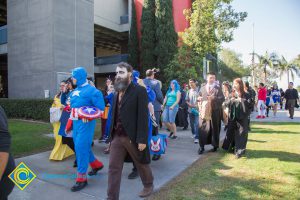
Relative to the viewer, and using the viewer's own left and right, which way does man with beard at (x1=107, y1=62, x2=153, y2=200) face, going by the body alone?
facing the viewer and to the left of the viewer

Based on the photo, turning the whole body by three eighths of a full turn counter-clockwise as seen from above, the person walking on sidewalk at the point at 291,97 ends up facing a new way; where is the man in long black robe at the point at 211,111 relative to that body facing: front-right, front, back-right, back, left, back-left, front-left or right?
back-right

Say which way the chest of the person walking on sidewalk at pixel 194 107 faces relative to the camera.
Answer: toward the camera

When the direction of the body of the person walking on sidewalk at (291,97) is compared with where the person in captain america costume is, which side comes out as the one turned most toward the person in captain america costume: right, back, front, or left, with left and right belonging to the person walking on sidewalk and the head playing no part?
front

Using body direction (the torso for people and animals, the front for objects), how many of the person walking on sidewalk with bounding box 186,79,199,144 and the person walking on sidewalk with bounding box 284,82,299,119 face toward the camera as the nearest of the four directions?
2

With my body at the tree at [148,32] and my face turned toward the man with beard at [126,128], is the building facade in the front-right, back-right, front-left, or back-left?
front-right

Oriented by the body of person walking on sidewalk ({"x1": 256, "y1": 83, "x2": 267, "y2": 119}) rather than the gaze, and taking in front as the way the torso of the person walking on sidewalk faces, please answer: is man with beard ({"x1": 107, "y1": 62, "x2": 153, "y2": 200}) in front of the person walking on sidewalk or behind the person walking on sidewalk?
in front

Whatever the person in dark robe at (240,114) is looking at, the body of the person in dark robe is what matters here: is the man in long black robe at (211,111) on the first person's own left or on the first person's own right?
on the first person's own right

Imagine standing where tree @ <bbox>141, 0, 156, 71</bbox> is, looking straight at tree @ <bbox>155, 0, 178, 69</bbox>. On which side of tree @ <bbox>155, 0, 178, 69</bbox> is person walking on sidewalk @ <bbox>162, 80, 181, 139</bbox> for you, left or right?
right

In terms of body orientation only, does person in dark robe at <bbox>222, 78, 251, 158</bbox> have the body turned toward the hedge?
no

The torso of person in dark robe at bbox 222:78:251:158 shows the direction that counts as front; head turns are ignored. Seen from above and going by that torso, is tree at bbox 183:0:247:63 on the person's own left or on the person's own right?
on the person's own right

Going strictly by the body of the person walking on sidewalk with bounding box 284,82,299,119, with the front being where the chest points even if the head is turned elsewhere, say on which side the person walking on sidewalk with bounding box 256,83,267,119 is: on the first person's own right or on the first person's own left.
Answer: on the first person's own right

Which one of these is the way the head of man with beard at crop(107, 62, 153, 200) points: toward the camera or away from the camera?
toward the camera

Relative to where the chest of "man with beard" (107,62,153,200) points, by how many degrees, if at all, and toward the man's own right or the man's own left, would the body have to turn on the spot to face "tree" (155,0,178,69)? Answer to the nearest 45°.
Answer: approximately 135° to the man's own right

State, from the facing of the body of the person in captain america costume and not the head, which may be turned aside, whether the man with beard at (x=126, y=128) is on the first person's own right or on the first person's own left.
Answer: on the first person's own left

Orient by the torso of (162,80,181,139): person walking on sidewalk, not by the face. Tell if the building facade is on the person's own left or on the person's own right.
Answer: on the person's own right

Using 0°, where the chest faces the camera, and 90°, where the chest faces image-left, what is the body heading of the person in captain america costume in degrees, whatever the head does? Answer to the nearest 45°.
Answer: approximately 45°

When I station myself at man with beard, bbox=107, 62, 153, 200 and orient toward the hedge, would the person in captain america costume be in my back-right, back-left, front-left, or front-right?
front-left

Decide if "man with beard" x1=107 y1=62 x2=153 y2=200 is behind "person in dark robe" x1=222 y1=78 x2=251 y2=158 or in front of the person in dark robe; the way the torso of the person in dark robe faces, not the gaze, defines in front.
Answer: in front
